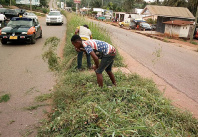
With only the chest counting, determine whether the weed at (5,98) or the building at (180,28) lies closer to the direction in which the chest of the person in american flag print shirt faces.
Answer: the weed

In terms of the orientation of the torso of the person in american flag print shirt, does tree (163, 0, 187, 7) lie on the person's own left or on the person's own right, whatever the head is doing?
on the person's own right

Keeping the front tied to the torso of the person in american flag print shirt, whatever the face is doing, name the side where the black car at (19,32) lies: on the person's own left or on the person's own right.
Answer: on the person's own right

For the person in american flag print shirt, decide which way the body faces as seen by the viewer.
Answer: to the viewer's left

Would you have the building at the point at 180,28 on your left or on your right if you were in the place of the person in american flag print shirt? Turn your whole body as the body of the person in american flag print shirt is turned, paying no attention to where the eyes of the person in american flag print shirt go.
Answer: on your right

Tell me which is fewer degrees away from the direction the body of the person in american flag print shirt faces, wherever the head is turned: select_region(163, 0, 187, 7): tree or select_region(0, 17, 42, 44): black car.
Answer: the black car

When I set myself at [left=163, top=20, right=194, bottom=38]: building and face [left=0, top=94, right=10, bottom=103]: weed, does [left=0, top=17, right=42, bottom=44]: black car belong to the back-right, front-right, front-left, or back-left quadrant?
front-right
